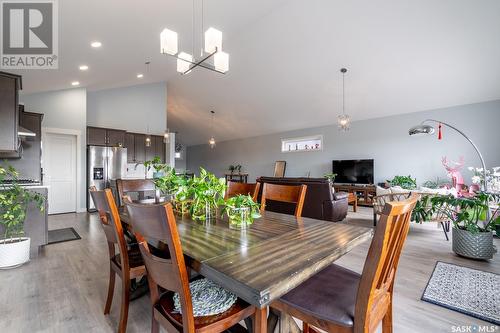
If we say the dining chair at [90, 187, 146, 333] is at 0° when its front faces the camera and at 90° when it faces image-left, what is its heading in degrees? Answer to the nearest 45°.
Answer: approximately 225°

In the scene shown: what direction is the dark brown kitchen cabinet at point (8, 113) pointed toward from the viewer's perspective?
to the viewer's right

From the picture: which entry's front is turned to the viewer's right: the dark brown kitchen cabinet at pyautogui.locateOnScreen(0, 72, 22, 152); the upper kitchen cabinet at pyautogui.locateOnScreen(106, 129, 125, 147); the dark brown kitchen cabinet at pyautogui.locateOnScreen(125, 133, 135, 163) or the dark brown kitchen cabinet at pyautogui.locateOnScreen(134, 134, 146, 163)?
the dark brown kitchen cabinet at pyautogui.locateOnScreen(0, 72, 22, 152)

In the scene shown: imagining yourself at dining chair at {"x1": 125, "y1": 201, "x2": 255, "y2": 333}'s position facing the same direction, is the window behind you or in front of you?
in front

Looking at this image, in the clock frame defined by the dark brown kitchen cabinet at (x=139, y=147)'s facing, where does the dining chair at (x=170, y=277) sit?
The dining chair is roughly at 12 o'clock from the dark brown kitchen cabinet.

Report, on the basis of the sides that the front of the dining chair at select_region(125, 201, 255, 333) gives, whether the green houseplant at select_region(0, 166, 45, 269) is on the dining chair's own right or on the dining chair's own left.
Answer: on the dining chair's own left

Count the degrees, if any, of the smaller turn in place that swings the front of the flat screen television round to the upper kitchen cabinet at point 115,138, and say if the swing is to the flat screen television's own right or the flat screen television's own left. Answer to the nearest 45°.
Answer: approximately 45° to the flat screen television's own right

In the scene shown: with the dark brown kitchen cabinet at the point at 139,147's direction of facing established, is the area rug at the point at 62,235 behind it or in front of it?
in front

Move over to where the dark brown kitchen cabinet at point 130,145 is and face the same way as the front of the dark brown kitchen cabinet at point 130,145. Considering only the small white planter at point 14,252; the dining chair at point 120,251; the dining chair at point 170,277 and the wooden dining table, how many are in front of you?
4

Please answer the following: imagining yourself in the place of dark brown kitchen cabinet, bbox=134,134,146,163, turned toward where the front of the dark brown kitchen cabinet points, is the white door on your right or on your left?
on your right

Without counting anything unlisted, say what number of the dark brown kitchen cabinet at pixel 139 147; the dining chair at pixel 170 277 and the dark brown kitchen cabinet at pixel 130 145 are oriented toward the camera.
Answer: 2

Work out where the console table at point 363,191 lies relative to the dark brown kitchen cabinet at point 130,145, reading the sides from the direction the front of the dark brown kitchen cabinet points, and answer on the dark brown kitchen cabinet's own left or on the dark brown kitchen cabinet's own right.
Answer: on the dark brown kitchen cabinet's own left

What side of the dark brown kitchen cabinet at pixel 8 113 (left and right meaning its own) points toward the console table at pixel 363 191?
front

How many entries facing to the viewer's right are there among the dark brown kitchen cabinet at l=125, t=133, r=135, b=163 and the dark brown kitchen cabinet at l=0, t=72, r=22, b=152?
1
